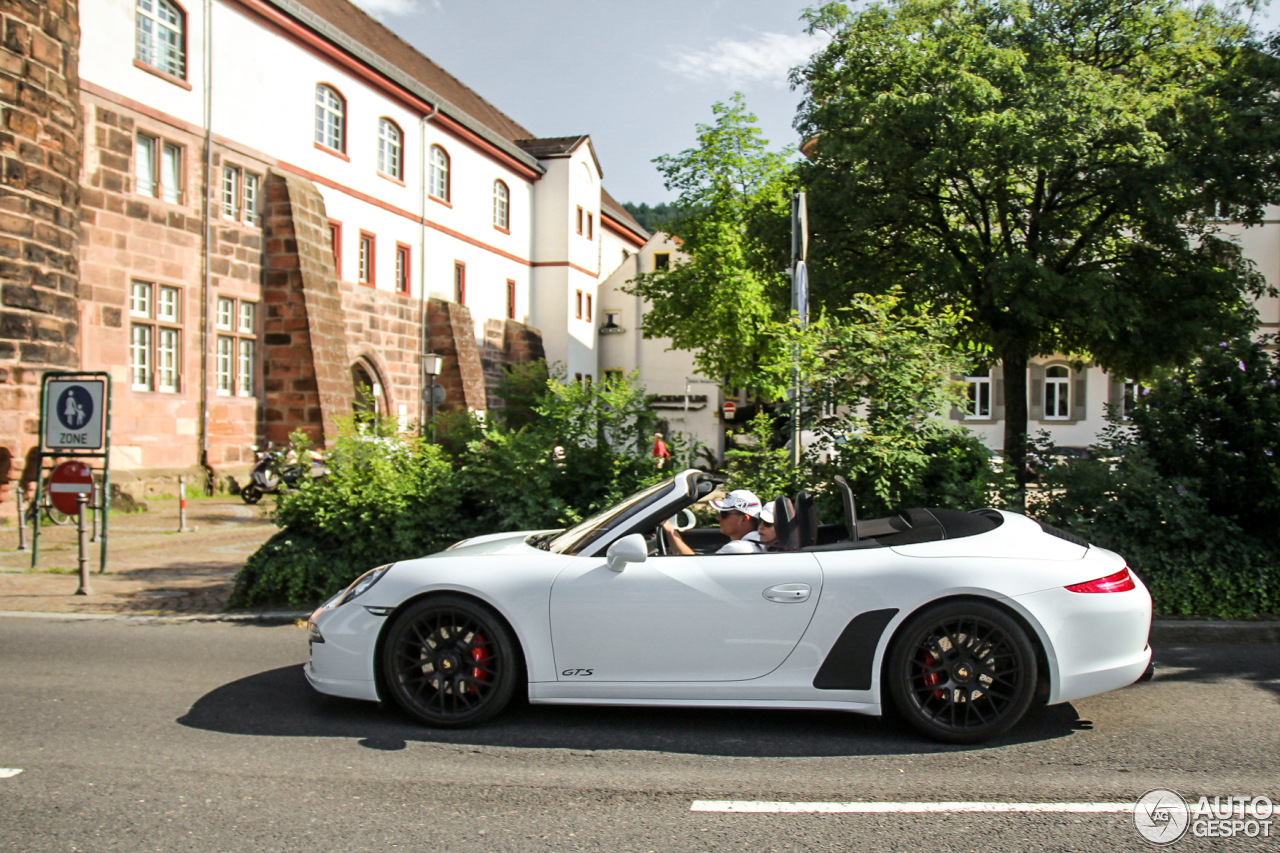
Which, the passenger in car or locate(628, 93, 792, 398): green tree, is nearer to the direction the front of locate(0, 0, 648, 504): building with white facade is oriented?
the passenger in car

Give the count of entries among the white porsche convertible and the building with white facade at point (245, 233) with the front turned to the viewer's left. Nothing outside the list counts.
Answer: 1

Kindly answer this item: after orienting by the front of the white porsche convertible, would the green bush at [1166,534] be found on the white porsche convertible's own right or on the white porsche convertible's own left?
on the white porsche convertible's own right

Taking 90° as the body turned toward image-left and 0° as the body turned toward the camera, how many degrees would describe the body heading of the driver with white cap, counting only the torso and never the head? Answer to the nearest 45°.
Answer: approximately 90°

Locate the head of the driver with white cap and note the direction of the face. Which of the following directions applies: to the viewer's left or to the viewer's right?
to the viewer's left

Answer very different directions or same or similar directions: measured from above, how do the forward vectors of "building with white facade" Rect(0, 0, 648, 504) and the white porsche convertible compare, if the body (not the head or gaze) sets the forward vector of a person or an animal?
very different directions

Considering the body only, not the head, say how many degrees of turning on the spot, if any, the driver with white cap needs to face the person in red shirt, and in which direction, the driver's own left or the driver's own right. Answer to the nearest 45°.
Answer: approximately 90° to the driver's own right

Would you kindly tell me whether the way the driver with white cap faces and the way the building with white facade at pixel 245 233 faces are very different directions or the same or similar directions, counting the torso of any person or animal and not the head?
very different directions

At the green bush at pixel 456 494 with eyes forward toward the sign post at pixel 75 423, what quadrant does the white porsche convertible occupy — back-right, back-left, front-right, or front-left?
back-left

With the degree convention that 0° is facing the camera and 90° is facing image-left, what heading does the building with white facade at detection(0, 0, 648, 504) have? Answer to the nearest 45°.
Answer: approximately 315°

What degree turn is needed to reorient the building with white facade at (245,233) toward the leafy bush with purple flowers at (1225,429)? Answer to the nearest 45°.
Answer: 0° — it already faces it

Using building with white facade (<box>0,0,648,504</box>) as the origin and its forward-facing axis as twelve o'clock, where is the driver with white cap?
The driver with white cap is roughly at 1 o'clock from the building with white facade.

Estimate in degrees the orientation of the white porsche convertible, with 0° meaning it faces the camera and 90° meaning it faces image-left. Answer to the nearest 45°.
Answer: approximately 90°
